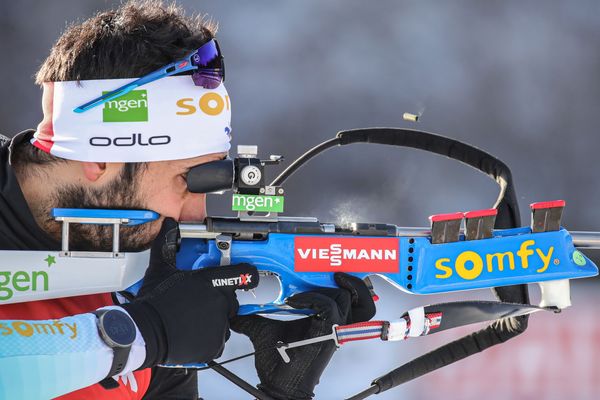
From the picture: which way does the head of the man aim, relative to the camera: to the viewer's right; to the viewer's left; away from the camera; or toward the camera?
to the viewer's right

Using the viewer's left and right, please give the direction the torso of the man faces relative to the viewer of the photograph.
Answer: facing to the right of the viewer
